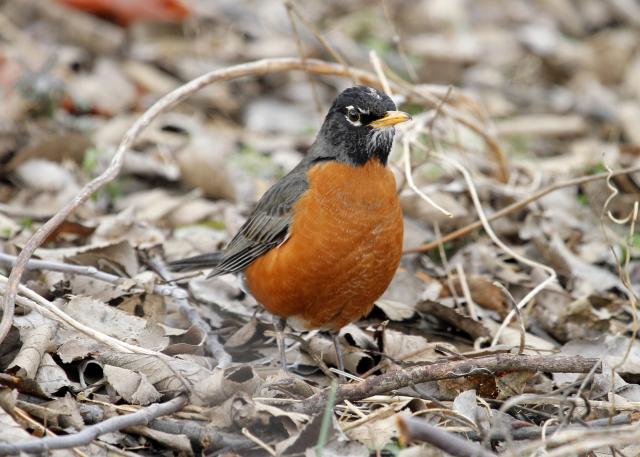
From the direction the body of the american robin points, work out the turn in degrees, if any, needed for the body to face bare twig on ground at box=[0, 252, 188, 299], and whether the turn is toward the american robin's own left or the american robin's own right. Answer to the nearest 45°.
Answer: approximately 135° to the american robin's own right

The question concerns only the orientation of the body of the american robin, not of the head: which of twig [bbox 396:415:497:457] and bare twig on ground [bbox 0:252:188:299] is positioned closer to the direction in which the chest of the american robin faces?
the twig

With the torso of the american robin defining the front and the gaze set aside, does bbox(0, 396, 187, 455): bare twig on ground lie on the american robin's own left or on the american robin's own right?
on the american robin's own right

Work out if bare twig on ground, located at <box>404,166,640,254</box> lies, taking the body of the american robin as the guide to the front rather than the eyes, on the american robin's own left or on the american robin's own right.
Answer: on the american robin's own left

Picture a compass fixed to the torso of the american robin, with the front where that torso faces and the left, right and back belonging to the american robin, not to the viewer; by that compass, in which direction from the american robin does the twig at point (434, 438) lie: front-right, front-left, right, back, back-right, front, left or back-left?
front-right

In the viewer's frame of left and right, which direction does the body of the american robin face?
facing the viewer and to the right of the viewer

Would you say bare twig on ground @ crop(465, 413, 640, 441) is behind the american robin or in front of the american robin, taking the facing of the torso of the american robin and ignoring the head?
in front

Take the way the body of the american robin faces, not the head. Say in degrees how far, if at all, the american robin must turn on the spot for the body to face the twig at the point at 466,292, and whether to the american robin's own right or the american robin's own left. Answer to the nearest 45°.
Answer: approximately 90° to the american robin's own left

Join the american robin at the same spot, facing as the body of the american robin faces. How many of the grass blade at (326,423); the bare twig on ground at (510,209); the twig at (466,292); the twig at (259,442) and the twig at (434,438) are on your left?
2

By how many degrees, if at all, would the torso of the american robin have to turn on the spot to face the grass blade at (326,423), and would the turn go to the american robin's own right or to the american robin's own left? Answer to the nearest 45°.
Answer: approximately 45° to the american robin's own right

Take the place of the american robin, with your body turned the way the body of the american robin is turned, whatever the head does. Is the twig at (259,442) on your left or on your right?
on your right
